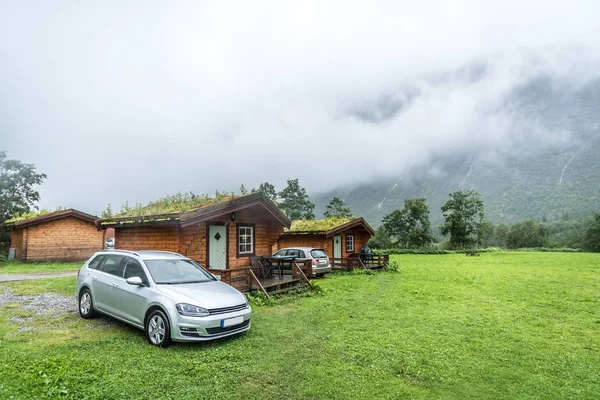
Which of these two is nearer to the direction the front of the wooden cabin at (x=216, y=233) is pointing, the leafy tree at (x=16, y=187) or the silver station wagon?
the silver station wagon

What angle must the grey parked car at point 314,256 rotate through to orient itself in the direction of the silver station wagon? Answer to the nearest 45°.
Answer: approximately 135° to its left

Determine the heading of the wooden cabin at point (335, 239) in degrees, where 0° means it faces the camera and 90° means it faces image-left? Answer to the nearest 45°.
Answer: approximately 315°

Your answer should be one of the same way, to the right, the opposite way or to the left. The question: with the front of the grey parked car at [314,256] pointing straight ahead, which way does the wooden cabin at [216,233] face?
the opposite way

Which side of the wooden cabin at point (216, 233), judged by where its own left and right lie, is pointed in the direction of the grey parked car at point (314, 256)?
left

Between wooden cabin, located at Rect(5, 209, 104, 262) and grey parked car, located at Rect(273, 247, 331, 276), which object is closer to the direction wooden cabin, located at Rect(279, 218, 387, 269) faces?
the grey parked car

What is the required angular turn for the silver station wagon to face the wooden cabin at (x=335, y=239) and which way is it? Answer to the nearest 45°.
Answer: approximately 90° to its left

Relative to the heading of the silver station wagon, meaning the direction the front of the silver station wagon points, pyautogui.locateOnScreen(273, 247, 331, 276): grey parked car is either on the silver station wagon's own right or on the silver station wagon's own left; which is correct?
on the silver station wagon's own left

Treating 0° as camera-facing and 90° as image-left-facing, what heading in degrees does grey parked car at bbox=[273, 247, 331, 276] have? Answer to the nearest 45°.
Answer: approximately 135°

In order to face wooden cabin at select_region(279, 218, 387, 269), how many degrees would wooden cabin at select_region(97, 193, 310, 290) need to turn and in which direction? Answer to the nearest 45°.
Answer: approximately 90° to its left
